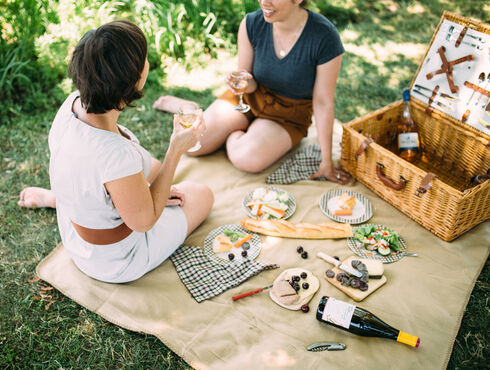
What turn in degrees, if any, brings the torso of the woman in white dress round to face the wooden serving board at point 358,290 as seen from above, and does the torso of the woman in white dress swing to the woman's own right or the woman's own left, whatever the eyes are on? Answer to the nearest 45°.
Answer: approximately 45° to the woman's own right

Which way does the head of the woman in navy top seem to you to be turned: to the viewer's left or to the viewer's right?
to the viewer's left

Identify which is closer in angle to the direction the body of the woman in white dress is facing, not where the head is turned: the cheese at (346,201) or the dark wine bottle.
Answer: the cheese

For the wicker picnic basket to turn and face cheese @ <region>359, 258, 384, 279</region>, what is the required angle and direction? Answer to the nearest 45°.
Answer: approximately 45° to its left

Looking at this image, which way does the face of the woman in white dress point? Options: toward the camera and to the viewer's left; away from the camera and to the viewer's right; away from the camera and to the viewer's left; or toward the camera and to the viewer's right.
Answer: away from the camera and to the viewer's right

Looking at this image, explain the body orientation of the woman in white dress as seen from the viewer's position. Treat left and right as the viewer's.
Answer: facing away from the viewer and to the right of the viewer

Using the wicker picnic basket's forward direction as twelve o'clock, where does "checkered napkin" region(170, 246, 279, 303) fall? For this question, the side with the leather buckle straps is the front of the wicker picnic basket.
The checkered napkin is roughly at 12 o'clock from the wicker picnic basket.

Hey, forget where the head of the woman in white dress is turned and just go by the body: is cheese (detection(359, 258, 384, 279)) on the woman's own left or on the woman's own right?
on the woman's own right

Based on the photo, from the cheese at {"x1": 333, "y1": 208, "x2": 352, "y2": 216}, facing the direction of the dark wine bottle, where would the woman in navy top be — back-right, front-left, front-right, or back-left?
back-right

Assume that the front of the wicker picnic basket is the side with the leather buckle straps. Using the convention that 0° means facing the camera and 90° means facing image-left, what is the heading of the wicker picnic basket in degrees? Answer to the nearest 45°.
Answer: approximately 45°
